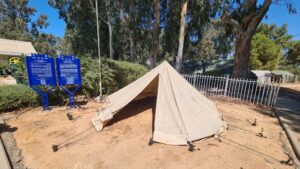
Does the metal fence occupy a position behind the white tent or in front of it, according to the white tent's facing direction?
behind

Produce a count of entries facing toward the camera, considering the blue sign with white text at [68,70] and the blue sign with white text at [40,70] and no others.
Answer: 2

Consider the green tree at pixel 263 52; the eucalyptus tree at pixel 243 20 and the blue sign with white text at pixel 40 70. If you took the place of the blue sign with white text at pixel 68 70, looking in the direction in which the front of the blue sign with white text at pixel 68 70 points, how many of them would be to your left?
2

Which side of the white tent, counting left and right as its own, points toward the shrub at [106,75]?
right

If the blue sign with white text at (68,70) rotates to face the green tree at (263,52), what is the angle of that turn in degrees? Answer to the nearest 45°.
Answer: approximately 90° to its left

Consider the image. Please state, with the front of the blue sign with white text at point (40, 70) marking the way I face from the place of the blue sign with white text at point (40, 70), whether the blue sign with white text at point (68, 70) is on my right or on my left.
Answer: on my left

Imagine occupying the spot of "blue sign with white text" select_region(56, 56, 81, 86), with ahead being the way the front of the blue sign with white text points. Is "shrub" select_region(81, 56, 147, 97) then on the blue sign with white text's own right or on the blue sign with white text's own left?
on the blue sign with white text's own left

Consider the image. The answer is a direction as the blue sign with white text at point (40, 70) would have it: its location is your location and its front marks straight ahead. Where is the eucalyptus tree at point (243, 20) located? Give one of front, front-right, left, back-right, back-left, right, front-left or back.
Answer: left

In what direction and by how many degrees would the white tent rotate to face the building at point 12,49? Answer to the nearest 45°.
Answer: approximately 90° to its right

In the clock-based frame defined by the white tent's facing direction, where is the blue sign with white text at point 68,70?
The blue sign with white text is roughly at 2 o'clock from the white tent.

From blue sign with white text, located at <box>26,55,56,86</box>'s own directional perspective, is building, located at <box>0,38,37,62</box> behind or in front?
behind

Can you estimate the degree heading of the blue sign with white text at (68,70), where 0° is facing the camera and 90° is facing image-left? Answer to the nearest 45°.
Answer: approximately 0°

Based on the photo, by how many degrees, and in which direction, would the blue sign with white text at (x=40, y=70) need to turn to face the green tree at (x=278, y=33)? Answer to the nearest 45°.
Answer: approximately 90° to its left

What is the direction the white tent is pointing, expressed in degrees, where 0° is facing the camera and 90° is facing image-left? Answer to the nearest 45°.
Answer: approximately 45°
